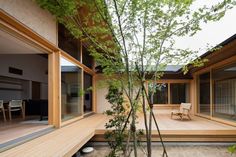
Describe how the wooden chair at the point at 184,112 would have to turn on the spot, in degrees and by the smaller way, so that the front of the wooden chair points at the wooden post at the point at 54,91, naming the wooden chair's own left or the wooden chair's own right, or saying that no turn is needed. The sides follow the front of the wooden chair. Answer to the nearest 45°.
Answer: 0° — it already faces it

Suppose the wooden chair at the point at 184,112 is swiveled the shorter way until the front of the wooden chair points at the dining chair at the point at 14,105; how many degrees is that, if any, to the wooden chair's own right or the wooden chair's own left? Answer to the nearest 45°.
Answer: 0° — it already faces it

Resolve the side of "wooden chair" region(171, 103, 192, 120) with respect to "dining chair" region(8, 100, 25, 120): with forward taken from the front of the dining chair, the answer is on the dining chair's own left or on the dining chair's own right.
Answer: on the dining chair's own right
